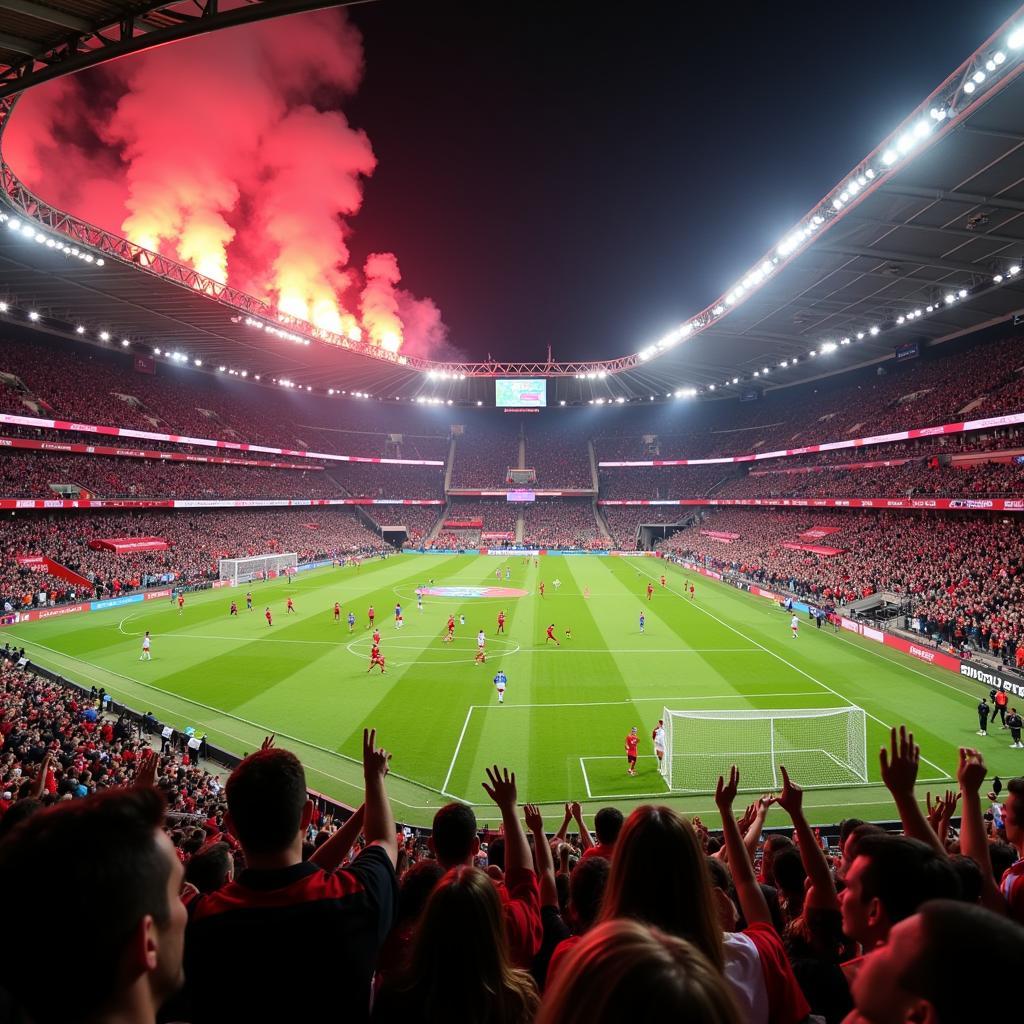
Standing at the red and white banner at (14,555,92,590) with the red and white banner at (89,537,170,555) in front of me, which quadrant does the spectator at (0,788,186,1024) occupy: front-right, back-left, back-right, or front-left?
back-right

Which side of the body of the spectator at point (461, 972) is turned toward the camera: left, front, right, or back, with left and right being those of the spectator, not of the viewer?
back

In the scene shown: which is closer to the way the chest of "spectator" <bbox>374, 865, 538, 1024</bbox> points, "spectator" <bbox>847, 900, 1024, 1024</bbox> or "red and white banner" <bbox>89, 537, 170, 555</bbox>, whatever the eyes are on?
the red and white banner

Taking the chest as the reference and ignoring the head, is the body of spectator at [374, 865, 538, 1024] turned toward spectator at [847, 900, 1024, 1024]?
no

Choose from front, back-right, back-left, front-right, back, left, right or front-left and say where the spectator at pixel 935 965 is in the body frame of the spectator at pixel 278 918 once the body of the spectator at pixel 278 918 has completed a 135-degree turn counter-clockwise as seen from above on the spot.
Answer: left

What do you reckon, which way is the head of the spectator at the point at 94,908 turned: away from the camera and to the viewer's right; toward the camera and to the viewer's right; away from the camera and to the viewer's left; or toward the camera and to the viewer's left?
away from the camera and to the viewer's right

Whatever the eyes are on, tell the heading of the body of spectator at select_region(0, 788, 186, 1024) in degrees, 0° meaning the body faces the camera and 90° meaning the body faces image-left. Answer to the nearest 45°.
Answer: approximately 225°

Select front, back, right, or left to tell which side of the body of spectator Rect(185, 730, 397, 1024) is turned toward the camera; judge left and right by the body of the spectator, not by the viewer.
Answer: back

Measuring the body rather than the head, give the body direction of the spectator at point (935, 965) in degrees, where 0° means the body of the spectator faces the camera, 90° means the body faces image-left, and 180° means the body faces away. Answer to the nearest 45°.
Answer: approximately 90°

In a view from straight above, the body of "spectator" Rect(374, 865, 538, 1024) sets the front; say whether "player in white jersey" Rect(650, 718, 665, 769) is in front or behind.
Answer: in front

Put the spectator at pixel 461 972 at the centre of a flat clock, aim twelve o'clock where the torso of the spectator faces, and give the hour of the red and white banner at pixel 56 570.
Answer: The red and white banner is roughly at 11 o'clock from the spectator.
